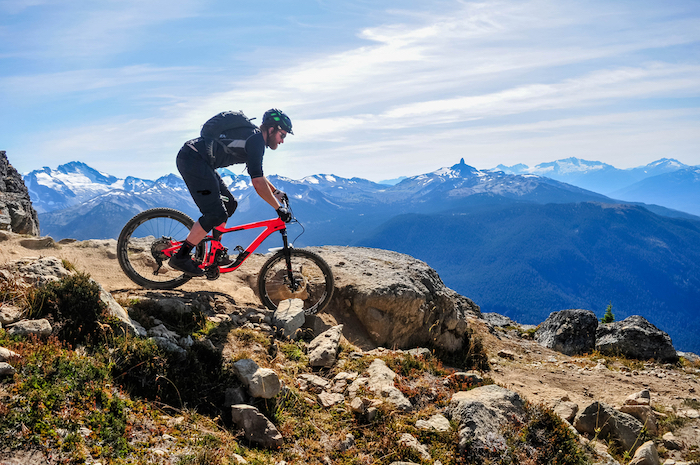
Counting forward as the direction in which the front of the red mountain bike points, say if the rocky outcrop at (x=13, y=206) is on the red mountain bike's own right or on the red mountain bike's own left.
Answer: on the red mountain bike's own left

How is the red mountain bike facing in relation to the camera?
to the viewer's right

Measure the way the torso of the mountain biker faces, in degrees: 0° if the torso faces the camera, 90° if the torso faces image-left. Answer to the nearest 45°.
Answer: approximately 270°

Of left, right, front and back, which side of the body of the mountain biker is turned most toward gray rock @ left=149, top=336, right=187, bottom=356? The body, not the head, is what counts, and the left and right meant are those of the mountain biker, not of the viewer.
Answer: right

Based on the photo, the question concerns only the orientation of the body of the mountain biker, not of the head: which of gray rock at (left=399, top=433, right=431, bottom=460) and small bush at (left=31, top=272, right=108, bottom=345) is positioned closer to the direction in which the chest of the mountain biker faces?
the gray rock

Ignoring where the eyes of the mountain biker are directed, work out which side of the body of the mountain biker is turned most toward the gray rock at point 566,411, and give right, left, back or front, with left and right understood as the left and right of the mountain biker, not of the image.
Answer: front

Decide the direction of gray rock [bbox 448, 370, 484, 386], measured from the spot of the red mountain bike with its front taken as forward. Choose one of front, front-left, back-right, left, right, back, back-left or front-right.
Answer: front-right
